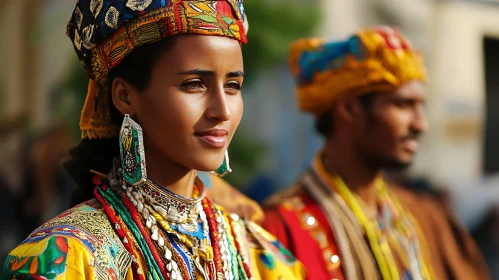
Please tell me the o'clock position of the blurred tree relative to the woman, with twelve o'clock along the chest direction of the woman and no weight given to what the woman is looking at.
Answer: The blurred tree is roughly at 8 o'clock from the woman.

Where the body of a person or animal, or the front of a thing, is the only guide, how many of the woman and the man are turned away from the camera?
0

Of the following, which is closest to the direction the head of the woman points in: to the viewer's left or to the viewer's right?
to the viewer's right

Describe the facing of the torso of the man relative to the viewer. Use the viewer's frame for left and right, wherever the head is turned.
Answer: facing the viewer and to the right of the viewer

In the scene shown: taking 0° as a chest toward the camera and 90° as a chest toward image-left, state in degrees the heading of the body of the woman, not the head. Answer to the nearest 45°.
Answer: approximately 315°

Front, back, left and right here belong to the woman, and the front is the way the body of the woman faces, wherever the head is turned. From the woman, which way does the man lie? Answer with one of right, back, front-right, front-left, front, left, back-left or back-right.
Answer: left

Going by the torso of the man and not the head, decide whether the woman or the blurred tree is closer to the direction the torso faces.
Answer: the woman

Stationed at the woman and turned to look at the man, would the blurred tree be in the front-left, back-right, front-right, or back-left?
front-left

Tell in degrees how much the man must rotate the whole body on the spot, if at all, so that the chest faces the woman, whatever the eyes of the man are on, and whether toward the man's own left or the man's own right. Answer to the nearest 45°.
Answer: approximately 45° to the man's own right
